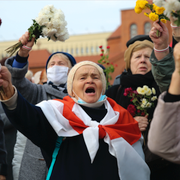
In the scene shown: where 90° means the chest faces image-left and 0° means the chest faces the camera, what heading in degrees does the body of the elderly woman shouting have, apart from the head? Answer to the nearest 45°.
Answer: approximately 0°

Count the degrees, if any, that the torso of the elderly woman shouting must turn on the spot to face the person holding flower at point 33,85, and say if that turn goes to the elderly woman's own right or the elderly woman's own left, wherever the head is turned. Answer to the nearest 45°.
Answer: approximately 135° to the elderly woman's own right
